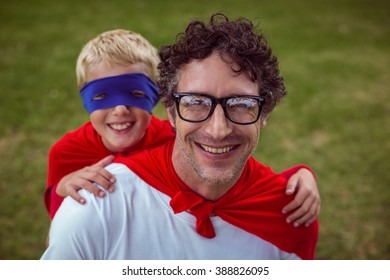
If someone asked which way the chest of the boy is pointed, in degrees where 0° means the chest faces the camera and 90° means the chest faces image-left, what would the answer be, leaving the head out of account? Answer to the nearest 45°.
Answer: approximately 0°
